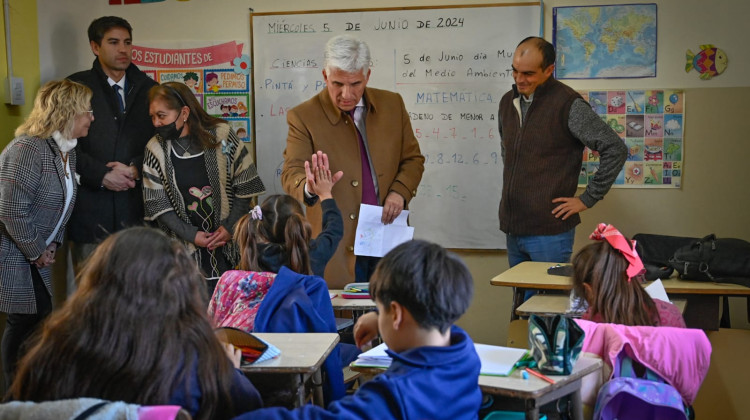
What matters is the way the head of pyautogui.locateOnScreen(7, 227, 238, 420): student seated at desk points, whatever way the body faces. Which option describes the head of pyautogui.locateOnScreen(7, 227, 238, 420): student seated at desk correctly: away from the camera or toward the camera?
away from the camera

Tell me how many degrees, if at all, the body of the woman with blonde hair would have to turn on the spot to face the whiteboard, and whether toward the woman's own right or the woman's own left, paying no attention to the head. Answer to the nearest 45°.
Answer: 0° — they already face it

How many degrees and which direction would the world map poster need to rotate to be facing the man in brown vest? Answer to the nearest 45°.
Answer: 0° — it already faces them

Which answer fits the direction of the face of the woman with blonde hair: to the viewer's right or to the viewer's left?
to the viewer's right

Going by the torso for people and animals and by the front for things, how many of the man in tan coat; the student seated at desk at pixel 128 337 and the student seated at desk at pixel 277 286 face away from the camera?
2

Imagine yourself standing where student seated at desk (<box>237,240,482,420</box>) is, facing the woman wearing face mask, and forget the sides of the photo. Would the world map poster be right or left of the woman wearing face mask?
right

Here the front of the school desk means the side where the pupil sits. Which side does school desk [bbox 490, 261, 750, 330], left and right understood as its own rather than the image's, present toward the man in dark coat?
right

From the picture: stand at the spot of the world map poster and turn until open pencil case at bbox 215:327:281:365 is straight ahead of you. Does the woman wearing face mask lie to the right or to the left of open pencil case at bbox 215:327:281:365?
right

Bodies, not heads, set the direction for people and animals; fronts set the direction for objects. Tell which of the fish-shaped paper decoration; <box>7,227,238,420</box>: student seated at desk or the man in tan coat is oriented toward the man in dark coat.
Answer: the student seated at desk

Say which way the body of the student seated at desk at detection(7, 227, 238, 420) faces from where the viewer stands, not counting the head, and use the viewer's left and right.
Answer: facing away from the viewer
